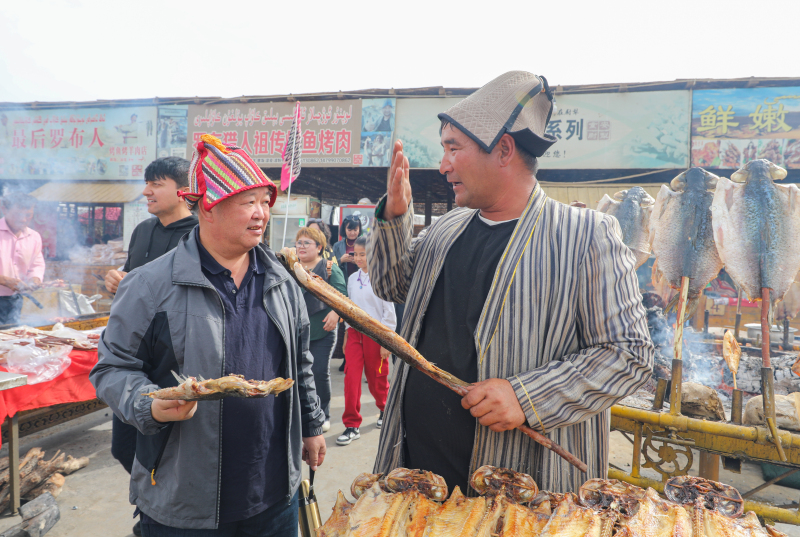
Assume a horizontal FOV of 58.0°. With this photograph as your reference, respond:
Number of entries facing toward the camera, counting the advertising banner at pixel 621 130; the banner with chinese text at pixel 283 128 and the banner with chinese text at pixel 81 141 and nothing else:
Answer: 3

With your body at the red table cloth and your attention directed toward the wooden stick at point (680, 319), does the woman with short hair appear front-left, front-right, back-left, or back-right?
front-left

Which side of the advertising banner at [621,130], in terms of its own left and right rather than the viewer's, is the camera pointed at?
front

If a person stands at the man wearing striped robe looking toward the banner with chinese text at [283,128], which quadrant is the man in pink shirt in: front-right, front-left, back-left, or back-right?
front-left

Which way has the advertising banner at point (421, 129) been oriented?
toward the camera

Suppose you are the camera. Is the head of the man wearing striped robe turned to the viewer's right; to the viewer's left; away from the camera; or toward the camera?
to the viewer's left

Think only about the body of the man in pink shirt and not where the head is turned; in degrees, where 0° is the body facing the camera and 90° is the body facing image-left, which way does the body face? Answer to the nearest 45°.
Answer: approximately 315°

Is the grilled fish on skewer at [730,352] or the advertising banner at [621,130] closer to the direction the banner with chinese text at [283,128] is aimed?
the grilled fish on skewer

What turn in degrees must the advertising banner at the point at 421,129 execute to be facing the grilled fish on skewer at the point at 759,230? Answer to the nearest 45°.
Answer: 0° — it already faces it

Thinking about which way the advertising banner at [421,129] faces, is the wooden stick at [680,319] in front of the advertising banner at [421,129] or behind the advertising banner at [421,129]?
in front

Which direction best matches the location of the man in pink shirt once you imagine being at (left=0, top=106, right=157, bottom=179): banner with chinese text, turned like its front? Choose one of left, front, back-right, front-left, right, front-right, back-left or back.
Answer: front

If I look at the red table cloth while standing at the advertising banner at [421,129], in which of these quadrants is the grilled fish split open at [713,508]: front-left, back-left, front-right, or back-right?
front-left
